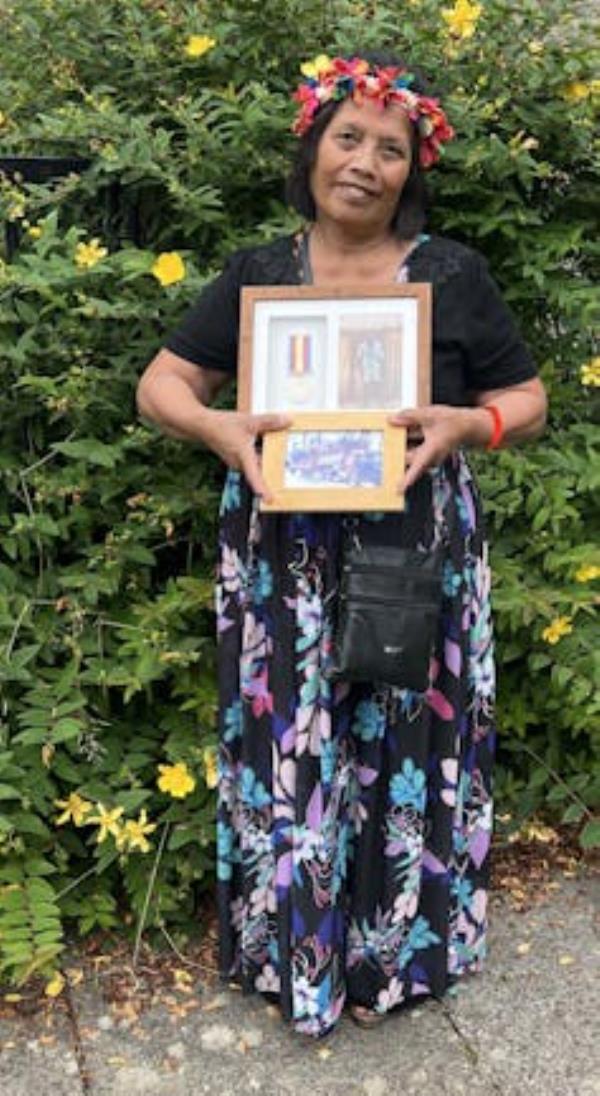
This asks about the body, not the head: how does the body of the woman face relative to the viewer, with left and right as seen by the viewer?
facing the viewer

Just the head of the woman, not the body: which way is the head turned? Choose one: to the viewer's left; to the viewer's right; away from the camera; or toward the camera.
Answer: toward the camera
